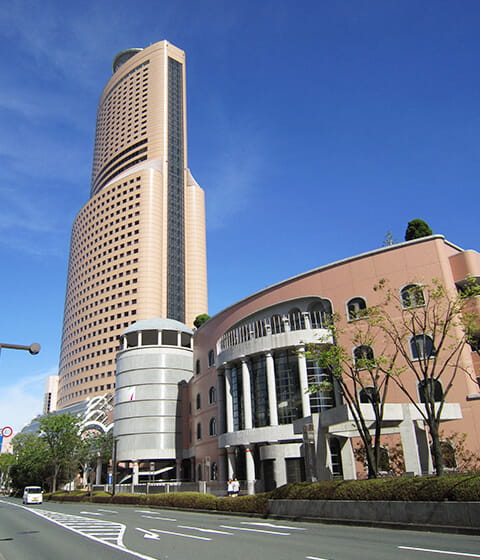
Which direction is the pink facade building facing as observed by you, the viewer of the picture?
facing the viewer and to the left of the viewer

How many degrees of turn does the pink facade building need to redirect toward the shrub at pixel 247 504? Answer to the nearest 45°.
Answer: approximately 45° to its left

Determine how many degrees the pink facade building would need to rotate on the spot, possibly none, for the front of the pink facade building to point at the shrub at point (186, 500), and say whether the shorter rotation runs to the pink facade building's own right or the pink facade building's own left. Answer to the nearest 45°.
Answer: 0° — it already faces it

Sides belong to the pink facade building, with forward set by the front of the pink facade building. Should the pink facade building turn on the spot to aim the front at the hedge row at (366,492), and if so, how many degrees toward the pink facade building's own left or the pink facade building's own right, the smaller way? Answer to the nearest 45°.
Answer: approximately 45° to the pink facade building's own left

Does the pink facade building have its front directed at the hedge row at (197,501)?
yes

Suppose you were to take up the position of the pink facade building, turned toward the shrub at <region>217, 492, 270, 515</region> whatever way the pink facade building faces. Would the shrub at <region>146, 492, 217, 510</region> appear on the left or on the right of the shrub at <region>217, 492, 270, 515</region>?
right

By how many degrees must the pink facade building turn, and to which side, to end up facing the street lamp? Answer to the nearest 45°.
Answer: approximately 45° to its left
